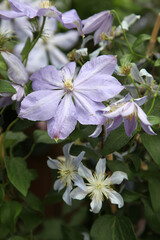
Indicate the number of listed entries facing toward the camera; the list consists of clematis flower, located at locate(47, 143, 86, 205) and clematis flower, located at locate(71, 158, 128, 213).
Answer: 2

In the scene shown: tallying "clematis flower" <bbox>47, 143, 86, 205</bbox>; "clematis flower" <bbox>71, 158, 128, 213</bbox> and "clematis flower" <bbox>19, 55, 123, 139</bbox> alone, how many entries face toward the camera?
3

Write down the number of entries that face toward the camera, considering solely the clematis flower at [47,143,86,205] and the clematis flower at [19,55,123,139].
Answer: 2

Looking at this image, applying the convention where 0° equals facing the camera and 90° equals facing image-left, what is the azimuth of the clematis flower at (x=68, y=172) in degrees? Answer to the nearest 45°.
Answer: approximately 0°

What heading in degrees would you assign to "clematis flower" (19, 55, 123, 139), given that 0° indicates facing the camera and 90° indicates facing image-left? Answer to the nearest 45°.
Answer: approximately 0°
